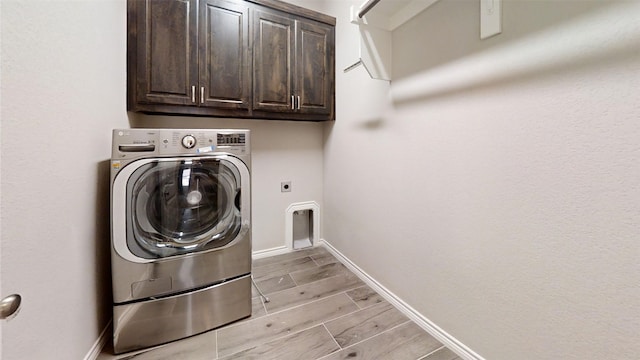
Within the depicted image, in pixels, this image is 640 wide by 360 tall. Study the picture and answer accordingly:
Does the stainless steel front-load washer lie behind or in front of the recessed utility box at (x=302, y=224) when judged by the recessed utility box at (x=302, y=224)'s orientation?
in front

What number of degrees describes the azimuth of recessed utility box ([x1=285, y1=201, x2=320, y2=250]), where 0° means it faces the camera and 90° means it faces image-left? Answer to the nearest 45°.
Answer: approximately 0°

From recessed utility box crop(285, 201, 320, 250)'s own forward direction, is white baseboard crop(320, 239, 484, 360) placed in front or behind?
in front

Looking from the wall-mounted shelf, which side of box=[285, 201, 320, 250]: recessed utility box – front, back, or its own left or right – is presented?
front

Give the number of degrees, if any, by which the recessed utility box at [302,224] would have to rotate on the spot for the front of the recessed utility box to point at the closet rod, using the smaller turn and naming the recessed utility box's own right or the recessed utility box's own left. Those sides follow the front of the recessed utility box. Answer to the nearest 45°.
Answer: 0° — it already faces it
